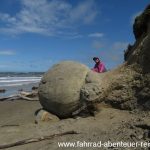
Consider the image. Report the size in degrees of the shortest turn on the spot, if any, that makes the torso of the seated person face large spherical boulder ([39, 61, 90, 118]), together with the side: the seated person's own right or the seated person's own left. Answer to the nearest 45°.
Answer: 0° — they already face it

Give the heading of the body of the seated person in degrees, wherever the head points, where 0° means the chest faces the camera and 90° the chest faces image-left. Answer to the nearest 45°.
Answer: approximately 45°
